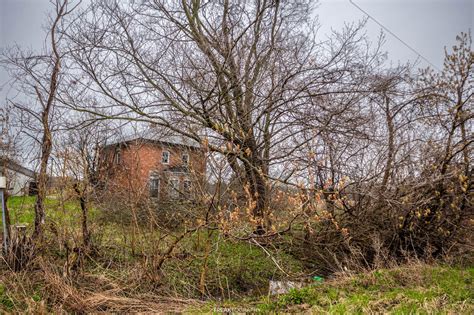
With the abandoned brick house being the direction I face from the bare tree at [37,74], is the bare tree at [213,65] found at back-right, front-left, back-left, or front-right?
front-right

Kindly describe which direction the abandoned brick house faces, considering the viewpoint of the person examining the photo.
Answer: facing the viewer and to the right of the viewer

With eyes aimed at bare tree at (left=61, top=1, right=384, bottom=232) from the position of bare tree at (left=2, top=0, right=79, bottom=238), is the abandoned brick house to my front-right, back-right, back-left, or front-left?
front-left

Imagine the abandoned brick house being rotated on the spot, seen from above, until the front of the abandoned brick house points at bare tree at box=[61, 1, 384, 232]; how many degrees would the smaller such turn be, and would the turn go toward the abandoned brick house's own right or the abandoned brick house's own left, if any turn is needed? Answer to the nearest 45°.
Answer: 0° — it already faces it
